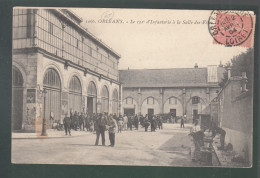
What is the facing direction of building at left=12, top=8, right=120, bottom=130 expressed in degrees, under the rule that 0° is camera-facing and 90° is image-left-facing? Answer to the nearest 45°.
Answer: approximately 315°

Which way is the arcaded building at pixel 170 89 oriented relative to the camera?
toward the camera

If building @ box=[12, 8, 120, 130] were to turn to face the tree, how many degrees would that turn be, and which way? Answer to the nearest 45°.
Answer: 0° — it already faces it

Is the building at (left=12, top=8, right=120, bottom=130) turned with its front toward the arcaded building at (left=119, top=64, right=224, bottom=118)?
no

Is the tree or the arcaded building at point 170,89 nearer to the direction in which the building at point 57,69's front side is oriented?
the tree

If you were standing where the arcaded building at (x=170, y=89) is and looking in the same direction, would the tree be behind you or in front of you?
in front
